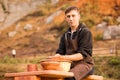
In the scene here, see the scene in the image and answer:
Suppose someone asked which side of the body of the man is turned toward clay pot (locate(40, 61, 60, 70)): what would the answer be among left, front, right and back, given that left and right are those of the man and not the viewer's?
front

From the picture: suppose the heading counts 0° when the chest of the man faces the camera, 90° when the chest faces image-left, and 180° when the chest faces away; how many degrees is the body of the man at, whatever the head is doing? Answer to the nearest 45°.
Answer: approximately 45°
